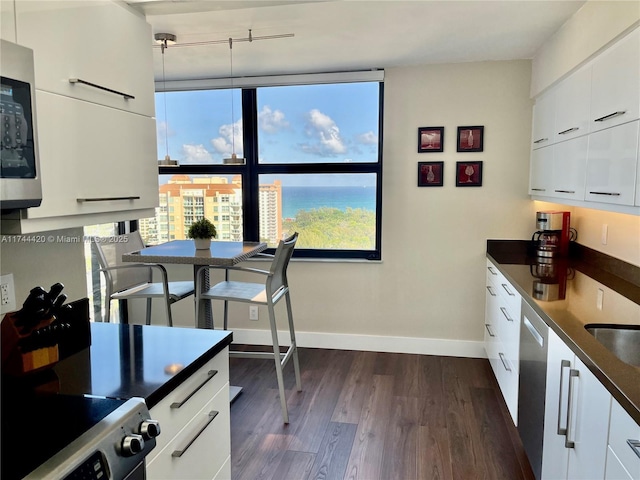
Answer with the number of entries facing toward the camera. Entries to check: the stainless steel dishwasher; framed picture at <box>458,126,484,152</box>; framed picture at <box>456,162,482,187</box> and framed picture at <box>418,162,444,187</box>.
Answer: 3

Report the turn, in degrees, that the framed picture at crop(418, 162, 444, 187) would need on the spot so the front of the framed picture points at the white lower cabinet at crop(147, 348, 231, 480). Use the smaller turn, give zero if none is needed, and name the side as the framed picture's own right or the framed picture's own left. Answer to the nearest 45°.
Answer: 0° — it already faces it

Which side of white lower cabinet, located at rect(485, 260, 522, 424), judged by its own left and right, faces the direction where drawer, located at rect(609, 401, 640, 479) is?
left

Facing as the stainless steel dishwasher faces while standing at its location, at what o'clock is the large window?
The large window is roughly at 1 o'clock from the stainless steel dishwasher.

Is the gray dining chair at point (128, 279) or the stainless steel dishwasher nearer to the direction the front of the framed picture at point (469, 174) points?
the stainless steel dishwasher

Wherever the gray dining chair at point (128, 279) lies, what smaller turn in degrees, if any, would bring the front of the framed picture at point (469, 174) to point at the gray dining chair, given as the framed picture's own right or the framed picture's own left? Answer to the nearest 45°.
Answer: approximately 45° to the framed picture's own right

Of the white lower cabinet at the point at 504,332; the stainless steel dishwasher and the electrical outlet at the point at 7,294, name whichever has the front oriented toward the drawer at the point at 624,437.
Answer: the electrical outlet
